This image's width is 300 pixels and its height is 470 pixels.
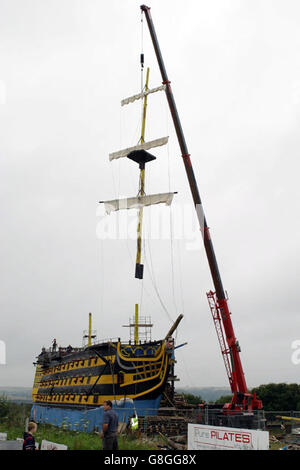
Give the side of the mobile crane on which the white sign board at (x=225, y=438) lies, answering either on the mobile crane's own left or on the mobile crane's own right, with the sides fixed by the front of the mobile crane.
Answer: on the mobile crane's own left

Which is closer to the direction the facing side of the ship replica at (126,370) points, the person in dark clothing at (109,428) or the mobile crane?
the mobile crane

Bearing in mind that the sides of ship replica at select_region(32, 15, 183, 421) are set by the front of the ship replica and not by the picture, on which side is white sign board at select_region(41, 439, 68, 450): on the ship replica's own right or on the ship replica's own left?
on the ship replica's own right

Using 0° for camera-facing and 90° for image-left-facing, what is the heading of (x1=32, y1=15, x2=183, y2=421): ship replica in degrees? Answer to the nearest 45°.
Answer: approximately 315°

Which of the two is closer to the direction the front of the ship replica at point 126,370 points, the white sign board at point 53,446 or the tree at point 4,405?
the white sign board

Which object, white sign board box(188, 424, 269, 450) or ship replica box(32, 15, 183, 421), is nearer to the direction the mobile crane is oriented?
the ship replica

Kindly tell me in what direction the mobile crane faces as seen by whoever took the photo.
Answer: facing to the left of the viewer

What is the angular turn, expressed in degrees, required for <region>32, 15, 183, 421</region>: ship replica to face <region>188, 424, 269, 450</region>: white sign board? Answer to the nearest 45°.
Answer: approximately 45° to its right

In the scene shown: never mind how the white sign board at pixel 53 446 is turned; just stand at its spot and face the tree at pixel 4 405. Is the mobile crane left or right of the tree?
right
